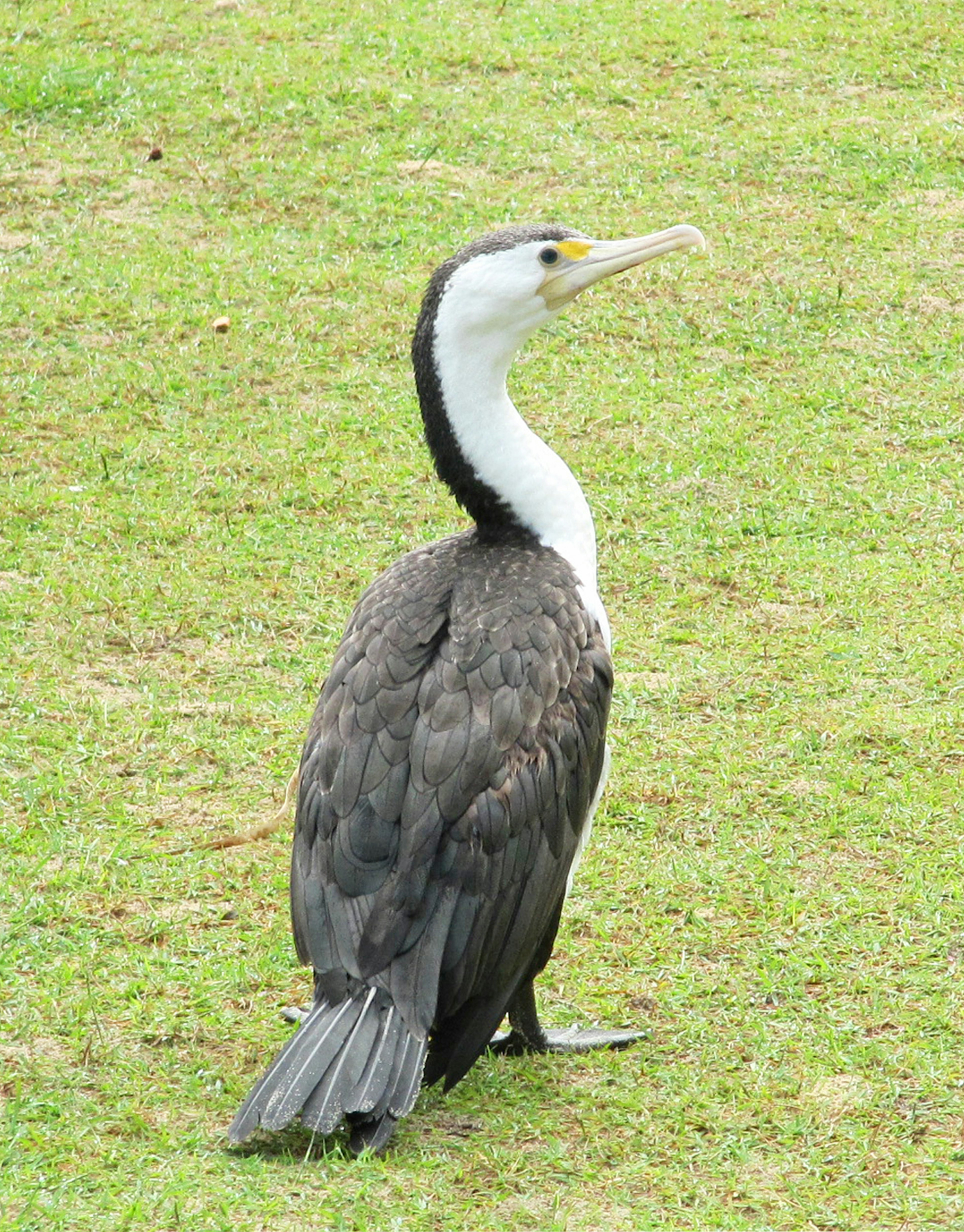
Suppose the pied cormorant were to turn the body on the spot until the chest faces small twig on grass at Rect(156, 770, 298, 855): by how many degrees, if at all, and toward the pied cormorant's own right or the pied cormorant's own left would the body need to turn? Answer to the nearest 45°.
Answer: approximately 90° to the pied cormorant's own left

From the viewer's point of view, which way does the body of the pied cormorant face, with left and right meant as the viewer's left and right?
facing away from the viewer and to the right of the viewer
